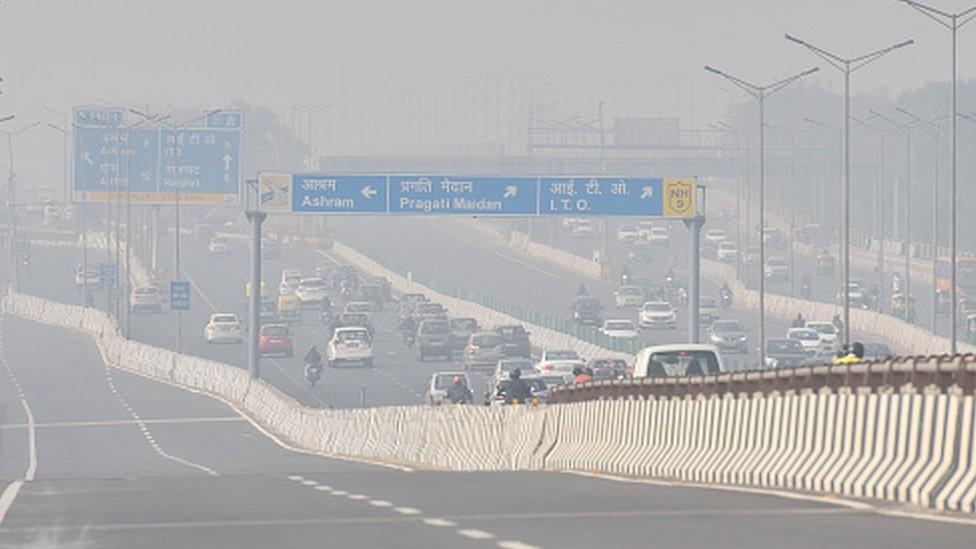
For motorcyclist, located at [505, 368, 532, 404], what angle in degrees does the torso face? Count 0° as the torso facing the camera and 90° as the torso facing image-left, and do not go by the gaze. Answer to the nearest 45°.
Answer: approximately 180°

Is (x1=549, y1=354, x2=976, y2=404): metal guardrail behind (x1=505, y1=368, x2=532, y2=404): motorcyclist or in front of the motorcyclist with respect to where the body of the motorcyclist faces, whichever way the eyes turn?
behind
